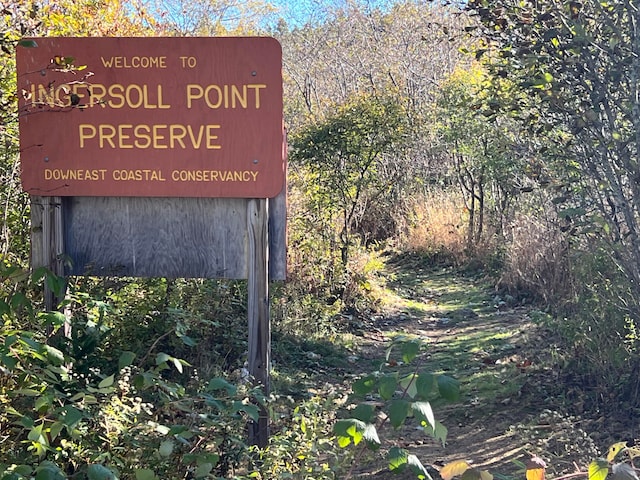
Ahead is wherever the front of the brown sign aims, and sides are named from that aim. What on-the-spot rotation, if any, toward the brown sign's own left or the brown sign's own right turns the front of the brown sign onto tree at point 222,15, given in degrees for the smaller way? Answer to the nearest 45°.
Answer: approximately 180°

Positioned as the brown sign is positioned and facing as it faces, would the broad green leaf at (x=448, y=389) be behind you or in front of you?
in front

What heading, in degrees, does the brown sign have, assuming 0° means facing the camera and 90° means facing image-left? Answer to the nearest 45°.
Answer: approximately 0°

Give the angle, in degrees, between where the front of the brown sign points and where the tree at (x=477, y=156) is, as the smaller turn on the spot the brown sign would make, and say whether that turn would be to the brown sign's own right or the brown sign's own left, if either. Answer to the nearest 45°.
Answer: approximately 135° to the brown sign's own left

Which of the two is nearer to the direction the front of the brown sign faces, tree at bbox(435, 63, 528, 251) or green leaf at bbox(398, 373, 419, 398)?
the green leaf

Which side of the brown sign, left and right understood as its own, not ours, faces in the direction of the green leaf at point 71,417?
front

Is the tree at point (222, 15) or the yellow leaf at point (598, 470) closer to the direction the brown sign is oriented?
the yellow leaf

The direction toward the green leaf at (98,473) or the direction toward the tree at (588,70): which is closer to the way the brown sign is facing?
the green leaf

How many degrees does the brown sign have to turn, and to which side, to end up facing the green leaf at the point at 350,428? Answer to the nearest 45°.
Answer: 0° — it already faces it
